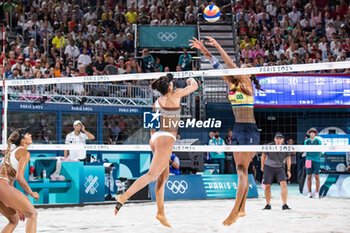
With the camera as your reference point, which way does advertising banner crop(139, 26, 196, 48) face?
facing the viewer

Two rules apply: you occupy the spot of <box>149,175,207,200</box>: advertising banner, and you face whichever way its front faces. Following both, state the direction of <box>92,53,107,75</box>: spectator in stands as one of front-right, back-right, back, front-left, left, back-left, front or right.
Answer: back-right

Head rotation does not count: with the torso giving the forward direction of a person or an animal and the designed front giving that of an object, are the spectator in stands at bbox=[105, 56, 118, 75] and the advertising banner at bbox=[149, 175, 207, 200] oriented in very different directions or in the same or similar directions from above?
same or similar directions

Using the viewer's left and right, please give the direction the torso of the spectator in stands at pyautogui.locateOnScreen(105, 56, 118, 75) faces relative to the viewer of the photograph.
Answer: facing the viewer

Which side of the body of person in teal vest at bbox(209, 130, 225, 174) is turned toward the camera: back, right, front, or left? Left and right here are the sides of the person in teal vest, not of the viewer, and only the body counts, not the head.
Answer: front

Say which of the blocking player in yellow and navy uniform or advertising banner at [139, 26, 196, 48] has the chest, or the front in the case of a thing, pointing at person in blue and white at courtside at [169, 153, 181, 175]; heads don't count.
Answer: the advertising banner

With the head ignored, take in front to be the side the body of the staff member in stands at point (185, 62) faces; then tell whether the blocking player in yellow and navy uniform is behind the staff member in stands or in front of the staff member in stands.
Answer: in front

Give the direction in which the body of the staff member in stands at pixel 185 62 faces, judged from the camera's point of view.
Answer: toward the camera

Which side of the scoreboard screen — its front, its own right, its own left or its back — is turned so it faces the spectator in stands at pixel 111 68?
right

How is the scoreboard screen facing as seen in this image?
toward the camera
